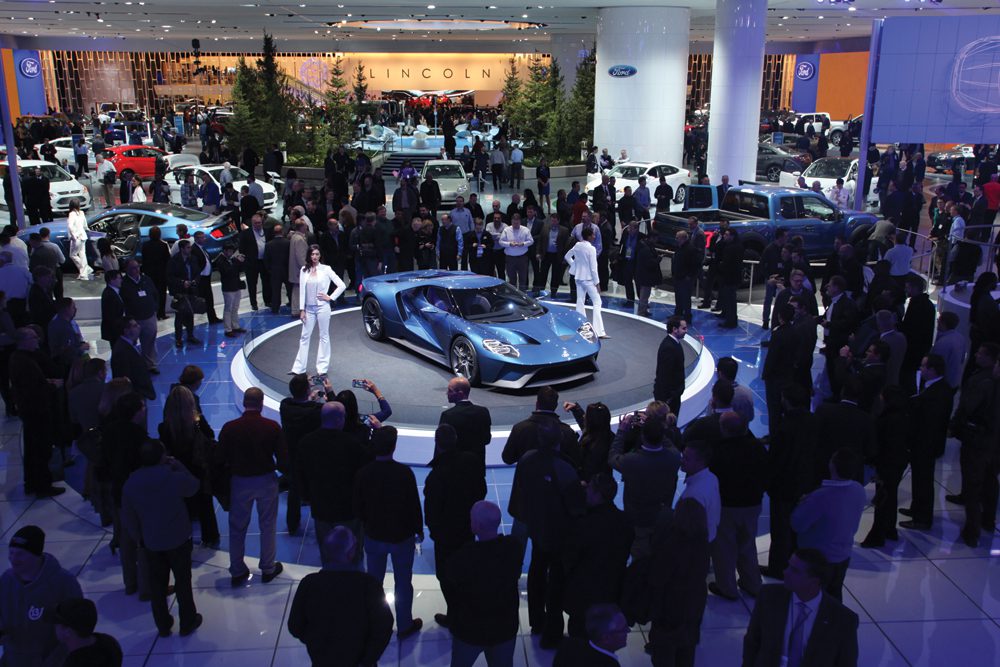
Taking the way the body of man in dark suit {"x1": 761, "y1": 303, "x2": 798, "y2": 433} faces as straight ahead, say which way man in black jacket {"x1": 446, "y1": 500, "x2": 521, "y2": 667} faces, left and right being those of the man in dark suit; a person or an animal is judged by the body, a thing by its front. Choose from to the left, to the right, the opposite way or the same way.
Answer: to the right

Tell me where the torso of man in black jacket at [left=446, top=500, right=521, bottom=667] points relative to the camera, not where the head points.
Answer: away from the camera

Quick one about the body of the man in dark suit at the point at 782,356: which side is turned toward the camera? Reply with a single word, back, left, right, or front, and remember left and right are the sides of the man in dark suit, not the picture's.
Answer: left

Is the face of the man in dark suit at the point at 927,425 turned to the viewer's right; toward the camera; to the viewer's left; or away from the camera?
to the viewer's left

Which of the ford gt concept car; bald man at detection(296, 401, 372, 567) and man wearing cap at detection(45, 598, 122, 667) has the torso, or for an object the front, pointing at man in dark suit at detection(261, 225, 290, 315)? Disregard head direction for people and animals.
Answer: the bald man

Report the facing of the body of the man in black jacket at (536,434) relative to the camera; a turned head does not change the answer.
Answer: away from the camera

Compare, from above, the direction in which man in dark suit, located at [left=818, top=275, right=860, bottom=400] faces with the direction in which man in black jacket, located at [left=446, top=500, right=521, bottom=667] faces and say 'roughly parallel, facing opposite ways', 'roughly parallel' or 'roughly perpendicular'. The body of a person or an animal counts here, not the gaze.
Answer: roughly perpendicular

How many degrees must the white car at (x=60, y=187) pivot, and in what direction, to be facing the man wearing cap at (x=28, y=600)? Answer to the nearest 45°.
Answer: approximately 45° to its right

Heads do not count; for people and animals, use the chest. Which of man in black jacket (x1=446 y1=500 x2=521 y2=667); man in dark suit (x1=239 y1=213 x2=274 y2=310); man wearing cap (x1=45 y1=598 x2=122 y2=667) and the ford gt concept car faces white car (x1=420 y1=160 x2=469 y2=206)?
the man in black jacket

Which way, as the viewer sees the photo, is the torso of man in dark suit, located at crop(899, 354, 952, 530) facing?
to the viewer's left
